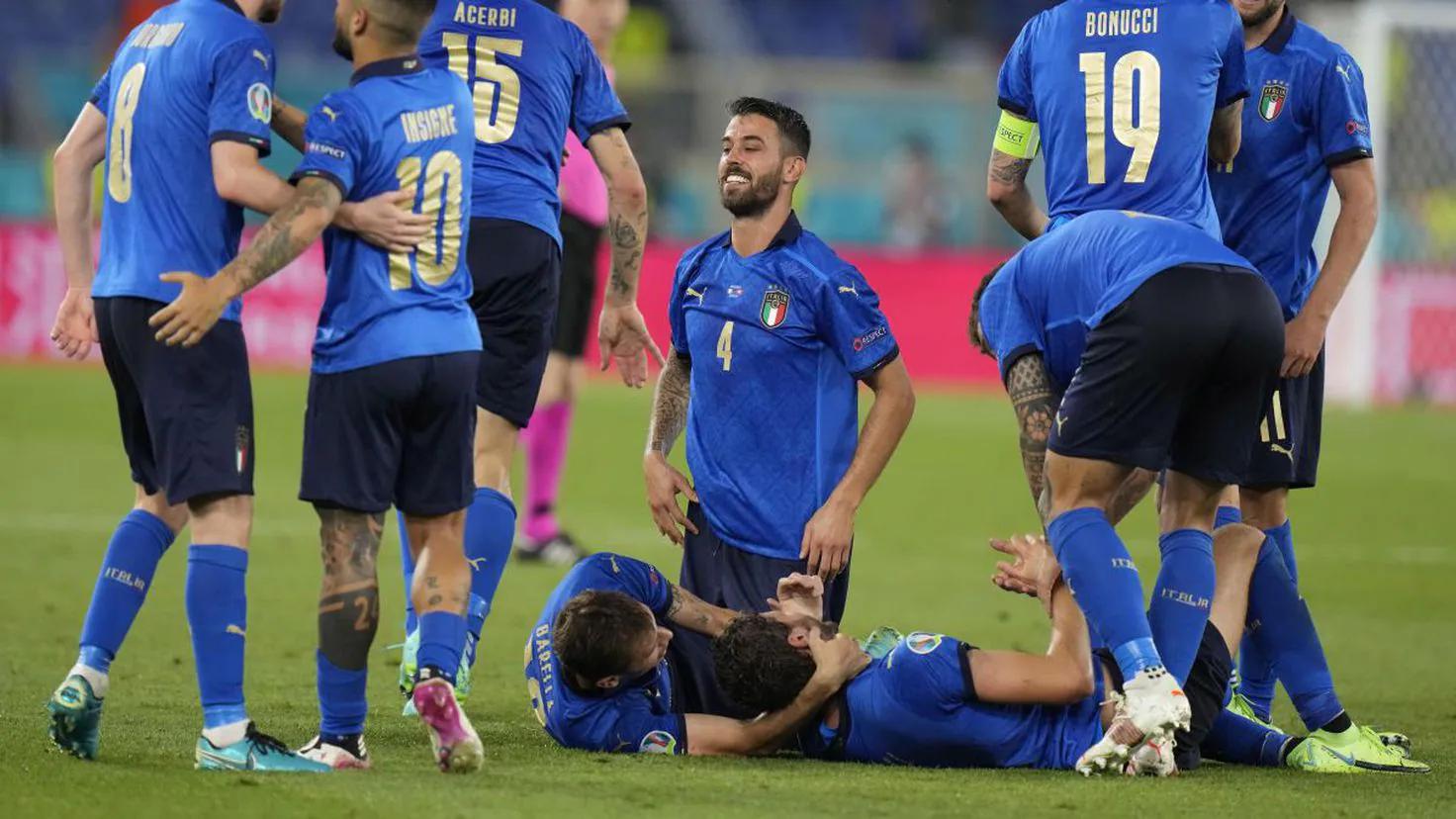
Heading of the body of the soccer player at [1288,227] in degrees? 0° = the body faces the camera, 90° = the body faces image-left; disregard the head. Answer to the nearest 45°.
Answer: approximately 45°

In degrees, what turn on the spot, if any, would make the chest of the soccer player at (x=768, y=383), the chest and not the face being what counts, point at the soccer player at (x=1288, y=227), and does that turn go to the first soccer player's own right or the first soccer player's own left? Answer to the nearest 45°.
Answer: approximately 135° to the first soccer player's own left

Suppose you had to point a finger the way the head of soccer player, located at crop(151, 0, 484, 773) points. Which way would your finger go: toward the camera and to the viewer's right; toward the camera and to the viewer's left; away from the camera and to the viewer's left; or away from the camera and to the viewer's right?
away from the camera and to the viewer's left

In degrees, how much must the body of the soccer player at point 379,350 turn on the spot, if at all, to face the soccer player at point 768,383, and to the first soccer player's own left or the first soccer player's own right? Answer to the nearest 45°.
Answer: approximately 90° to the first soccer player's own right

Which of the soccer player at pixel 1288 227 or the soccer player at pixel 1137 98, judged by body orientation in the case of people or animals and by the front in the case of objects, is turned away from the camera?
the soccer player at pixel 1137 98

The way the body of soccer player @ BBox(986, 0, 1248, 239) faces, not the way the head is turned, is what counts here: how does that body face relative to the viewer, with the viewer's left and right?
facing away from the viewer

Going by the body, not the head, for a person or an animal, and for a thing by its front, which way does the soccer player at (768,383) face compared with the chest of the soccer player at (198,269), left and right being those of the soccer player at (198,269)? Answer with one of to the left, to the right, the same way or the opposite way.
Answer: the opposite way

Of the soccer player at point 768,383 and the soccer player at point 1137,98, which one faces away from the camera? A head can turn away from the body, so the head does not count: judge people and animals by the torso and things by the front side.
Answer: the soccer player at point 1137,98

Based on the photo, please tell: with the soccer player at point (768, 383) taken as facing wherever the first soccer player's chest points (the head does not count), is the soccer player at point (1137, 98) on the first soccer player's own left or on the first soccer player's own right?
on the first soccer player's own left
